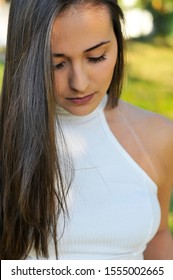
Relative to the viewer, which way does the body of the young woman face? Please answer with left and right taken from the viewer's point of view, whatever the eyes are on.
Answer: facing the viewer

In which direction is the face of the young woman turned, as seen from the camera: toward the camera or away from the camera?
toward the camera
